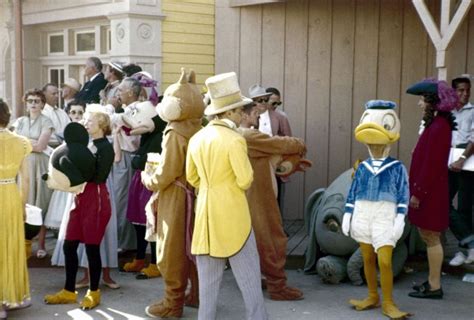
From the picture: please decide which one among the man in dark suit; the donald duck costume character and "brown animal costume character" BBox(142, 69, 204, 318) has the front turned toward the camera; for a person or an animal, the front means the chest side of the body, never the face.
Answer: the donald duck costume character

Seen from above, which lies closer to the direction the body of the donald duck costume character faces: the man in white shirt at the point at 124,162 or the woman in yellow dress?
the woman in yellow dress

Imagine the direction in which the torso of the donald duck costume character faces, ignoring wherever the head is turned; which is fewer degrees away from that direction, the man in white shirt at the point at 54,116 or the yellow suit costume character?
the yellow suit costume character

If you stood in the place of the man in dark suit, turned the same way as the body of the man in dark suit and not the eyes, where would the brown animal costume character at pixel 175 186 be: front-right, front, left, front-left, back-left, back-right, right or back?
left

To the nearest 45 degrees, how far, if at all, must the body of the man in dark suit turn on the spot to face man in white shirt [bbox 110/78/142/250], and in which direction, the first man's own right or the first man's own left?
approximately 90° to the first man's own left

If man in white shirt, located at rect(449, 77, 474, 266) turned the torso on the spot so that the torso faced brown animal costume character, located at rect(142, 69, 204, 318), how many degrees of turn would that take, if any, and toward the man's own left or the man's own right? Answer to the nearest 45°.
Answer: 0° — they already face them
